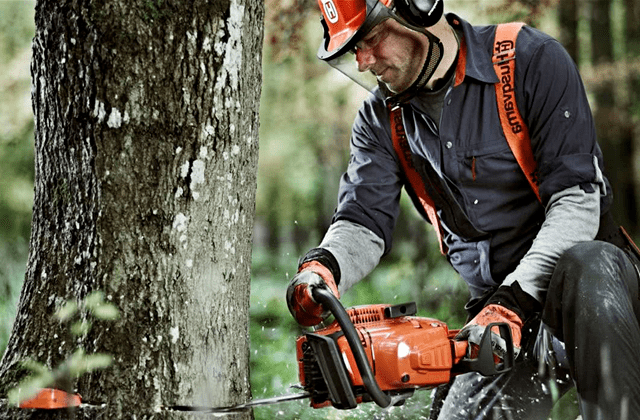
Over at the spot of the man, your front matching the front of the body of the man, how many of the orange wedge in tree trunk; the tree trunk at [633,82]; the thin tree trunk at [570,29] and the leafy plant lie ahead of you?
2

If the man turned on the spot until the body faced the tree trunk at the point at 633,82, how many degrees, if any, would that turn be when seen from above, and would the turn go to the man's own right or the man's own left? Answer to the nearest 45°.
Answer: approximately 135° to the man's own right

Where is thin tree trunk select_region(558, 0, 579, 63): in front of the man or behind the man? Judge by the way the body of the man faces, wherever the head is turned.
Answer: behind

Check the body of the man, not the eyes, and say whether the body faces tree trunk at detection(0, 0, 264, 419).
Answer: yes

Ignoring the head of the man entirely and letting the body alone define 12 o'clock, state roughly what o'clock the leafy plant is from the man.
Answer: The leafy plant is roughly at 12 o'clock from the man.

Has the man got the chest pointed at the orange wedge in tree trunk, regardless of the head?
yes

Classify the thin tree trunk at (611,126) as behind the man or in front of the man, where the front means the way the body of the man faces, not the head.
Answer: behind

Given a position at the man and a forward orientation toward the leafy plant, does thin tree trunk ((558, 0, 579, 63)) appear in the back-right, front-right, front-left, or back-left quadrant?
back-right

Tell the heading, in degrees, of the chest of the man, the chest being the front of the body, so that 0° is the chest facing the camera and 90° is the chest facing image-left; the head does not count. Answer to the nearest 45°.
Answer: approximately 45°

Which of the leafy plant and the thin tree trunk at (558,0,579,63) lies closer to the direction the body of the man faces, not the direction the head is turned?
the leafy plant

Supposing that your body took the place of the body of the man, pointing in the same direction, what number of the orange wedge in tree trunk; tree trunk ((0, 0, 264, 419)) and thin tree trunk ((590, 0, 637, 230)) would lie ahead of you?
2

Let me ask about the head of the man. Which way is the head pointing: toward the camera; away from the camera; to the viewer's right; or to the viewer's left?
to the viewer's left

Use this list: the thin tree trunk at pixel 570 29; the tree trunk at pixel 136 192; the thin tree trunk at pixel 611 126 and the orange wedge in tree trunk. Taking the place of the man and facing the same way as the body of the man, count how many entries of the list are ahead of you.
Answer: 2
